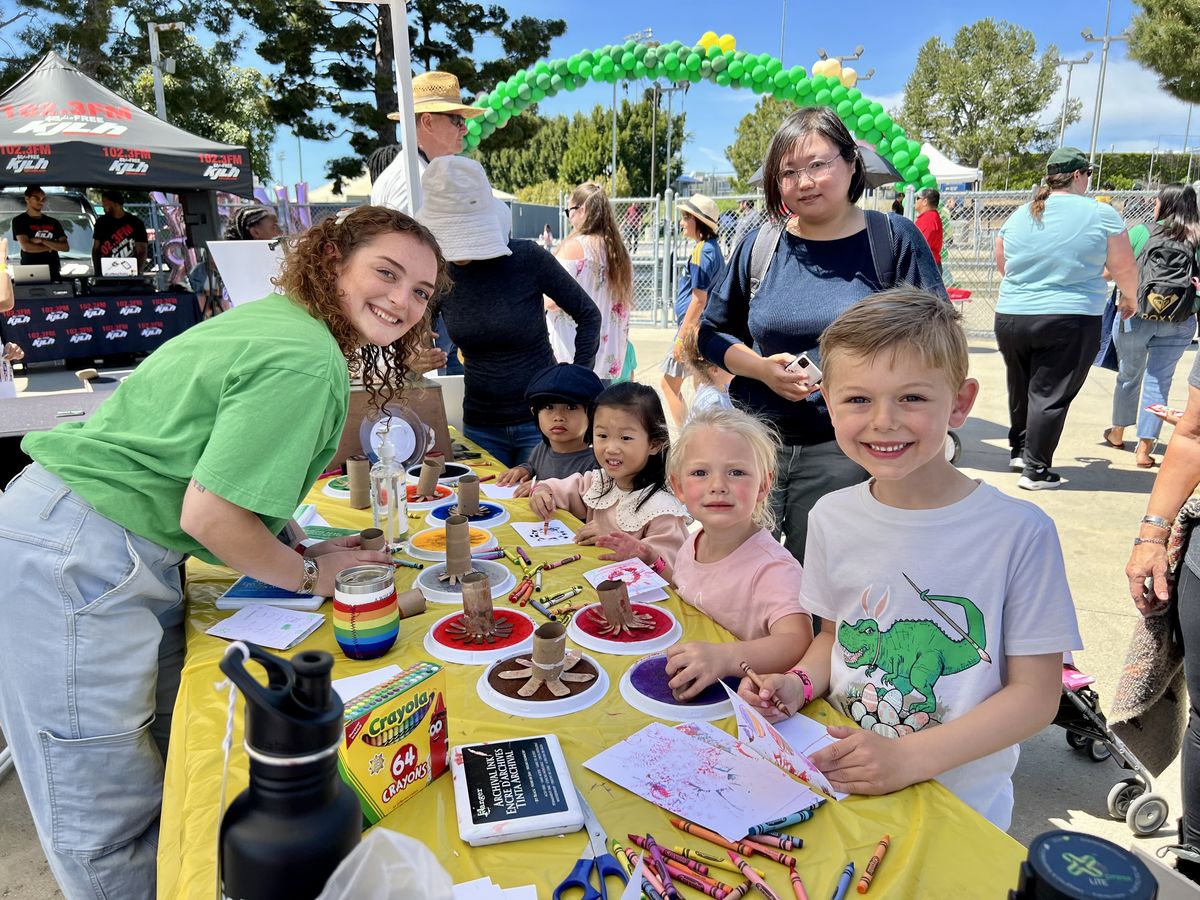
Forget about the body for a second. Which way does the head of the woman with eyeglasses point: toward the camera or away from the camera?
toward the camera

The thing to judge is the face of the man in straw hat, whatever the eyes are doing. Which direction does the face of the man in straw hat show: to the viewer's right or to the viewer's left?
to the viewer's right

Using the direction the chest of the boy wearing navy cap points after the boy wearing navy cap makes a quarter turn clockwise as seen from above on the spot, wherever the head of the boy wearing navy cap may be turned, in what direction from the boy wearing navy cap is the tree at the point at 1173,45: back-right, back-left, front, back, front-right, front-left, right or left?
right

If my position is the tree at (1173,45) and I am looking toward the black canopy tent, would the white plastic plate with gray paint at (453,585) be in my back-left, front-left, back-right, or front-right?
front-left

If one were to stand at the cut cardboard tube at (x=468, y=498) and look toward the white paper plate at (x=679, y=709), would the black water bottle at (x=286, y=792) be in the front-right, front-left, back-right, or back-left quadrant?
front-right

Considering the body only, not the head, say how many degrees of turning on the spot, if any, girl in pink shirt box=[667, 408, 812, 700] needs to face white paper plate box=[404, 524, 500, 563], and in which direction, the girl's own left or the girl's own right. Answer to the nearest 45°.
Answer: approximately 45° to the girl's own right

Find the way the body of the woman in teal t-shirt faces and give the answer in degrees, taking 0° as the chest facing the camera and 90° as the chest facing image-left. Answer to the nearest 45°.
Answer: approximately 225°

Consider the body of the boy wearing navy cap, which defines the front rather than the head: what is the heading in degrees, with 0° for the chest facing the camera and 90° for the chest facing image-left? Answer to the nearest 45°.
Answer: approximately 45°

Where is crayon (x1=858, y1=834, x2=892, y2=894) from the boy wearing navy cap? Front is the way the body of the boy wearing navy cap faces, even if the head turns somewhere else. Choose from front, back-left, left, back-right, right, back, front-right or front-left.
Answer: front-left

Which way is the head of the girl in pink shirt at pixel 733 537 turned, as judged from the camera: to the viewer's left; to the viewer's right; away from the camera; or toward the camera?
toward the camera

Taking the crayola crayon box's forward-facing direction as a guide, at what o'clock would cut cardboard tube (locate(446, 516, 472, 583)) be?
The cut cardboard tube is roughly at 8 o'clock from the crayola crayon box.
